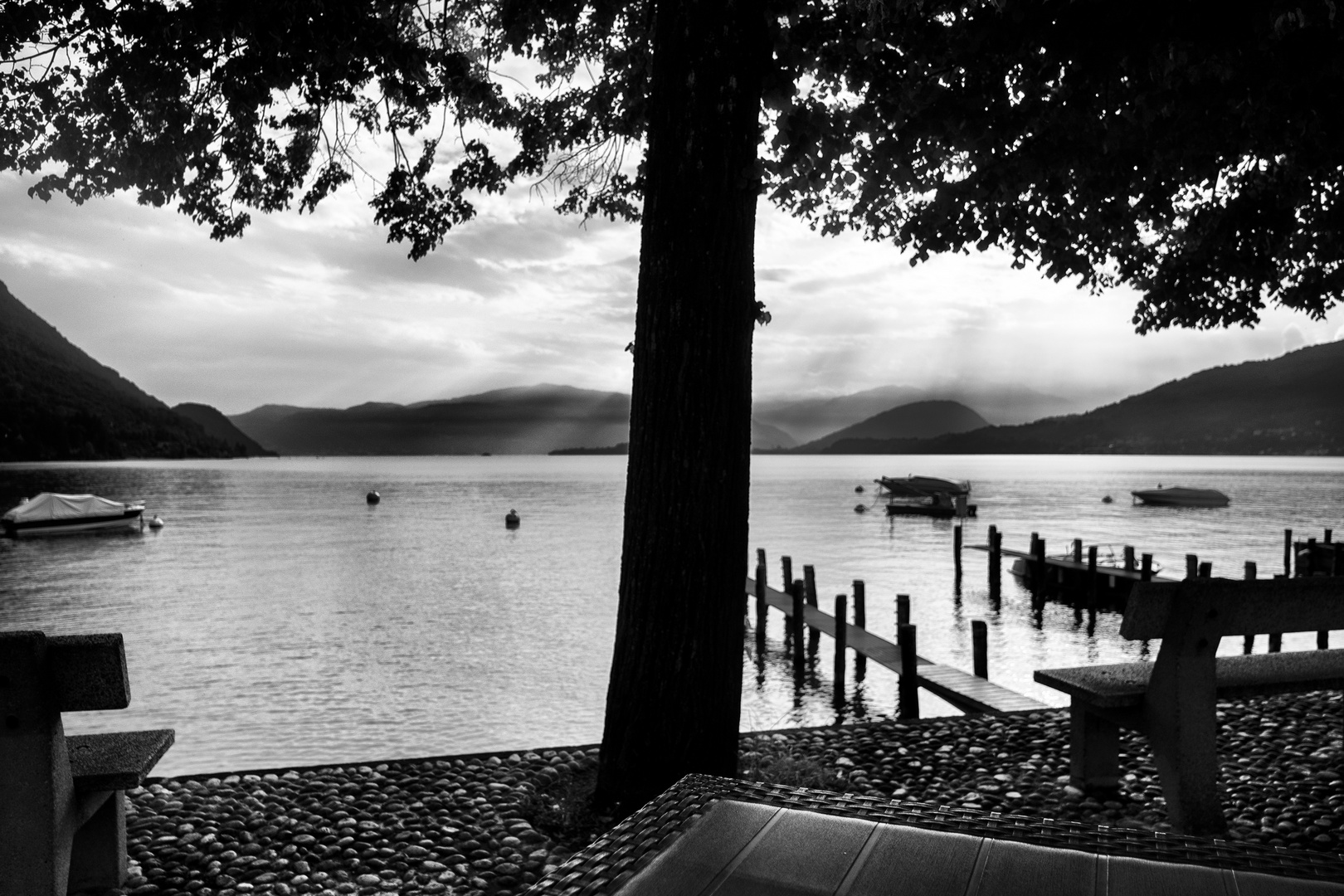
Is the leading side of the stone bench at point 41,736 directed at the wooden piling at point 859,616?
no

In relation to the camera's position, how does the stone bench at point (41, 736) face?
facing away from the viewer and to the right of the viewer

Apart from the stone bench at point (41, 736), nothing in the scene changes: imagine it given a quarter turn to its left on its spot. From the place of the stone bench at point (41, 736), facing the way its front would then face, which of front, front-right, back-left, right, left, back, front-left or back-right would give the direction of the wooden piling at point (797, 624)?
right

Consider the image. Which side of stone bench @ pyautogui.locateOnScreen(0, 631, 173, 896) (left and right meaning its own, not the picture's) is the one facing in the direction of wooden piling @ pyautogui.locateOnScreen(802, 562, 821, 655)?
front

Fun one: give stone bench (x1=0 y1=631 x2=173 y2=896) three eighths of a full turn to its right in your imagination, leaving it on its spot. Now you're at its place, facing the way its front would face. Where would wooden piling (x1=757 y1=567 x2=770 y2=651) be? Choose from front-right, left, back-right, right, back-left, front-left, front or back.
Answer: back-left

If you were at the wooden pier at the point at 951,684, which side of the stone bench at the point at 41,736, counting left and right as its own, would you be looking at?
front

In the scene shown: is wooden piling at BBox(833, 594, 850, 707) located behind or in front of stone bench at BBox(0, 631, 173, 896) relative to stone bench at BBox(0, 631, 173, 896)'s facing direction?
in front
